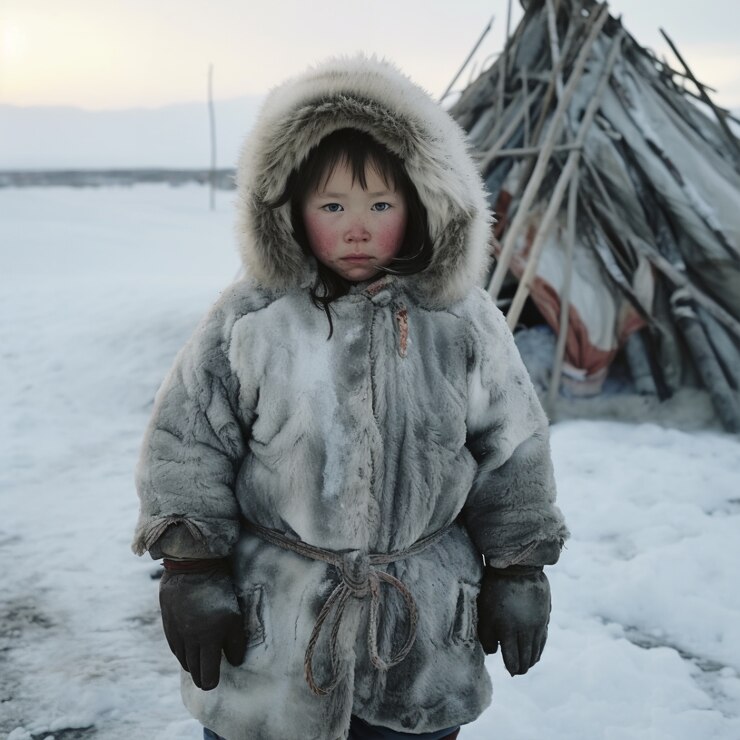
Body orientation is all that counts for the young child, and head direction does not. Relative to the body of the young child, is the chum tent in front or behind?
behind

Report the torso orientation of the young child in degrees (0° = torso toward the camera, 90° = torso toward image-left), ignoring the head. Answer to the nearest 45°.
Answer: approximately 0°
